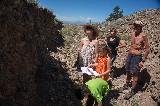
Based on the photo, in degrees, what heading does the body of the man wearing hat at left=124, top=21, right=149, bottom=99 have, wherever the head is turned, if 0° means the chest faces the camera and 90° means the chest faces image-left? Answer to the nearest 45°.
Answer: approximately 45°

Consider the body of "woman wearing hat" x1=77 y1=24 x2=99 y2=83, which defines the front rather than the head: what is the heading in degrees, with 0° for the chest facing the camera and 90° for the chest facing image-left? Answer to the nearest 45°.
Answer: approximately 45°
